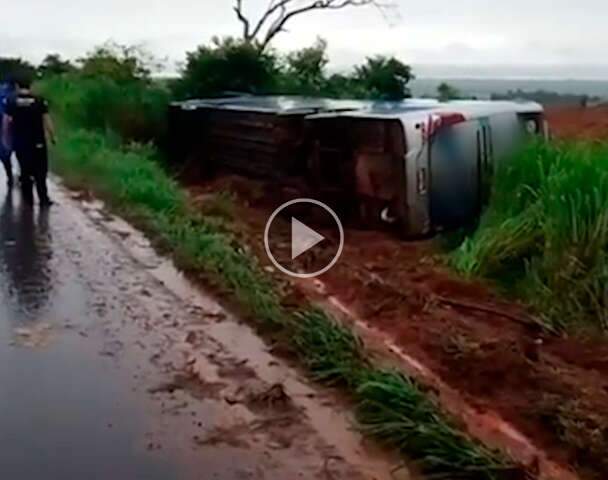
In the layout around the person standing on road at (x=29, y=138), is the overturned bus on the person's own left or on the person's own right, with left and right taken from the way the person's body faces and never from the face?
on the person's own right

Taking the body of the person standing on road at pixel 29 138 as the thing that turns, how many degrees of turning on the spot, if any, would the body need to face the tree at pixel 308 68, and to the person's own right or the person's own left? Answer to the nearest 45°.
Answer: approximately 45° to the person's own right

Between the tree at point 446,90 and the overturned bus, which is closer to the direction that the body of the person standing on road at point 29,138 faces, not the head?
the tree

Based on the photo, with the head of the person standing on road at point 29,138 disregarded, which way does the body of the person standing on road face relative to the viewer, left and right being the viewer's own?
facing away from the viewer

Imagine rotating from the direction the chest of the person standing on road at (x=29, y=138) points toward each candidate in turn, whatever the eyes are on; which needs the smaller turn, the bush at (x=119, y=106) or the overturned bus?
the bush

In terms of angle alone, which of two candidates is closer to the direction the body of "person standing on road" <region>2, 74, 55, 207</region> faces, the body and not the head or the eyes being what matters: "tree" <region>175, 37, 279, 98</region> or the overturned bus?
the tree

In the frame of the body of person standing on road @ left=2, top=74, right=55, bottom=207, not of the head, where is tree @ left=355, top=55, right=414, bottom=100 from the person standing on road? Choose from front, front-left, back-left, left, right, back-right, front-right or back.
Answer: front-right

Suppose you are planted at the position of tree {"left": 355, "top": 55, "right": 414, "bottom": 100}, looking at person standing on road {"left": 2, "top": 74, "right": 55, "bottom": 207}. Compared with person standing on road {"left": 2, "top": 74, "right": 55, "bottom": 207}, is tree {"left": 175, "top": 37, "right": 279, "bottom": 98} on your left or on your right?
right
